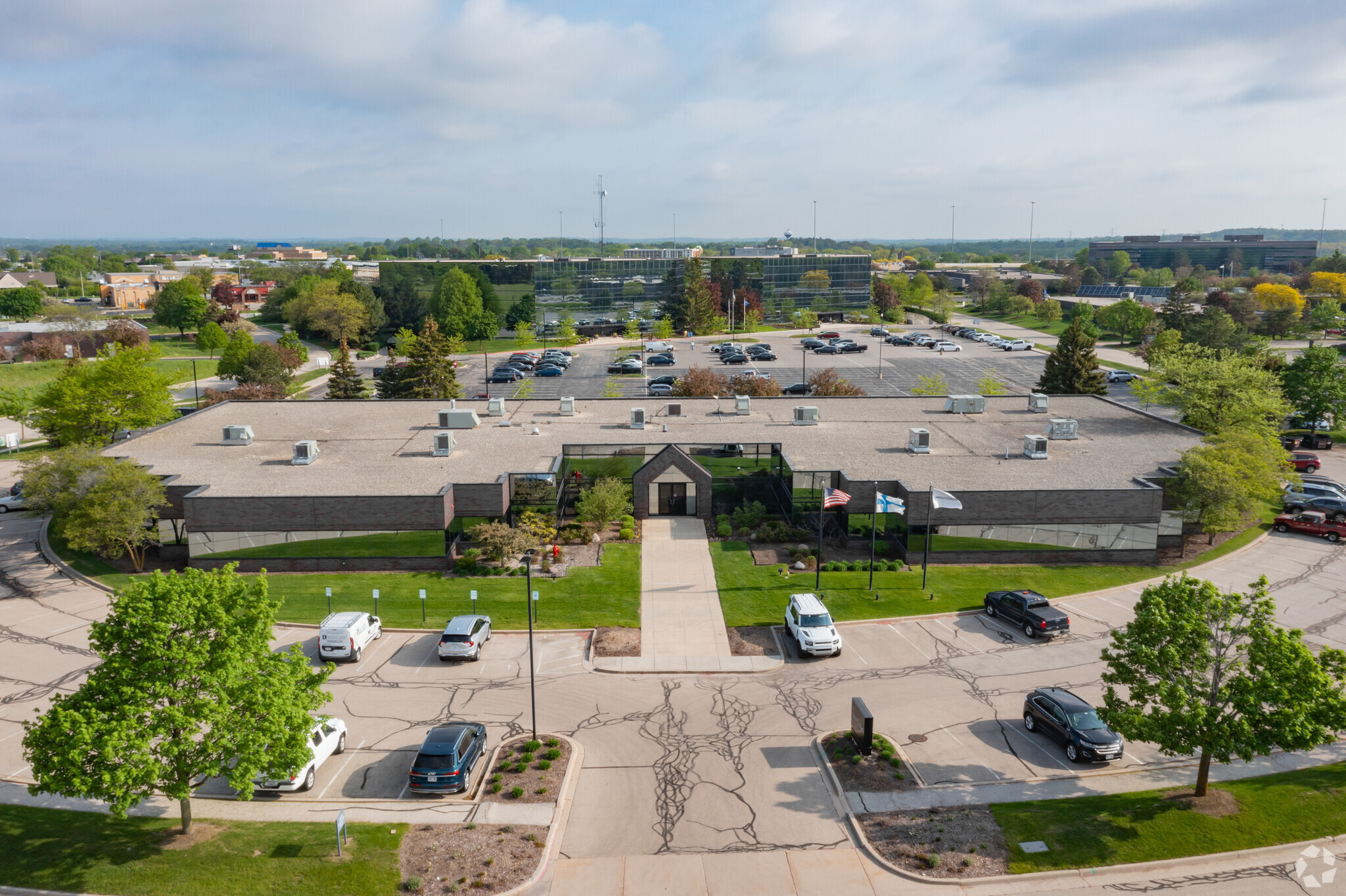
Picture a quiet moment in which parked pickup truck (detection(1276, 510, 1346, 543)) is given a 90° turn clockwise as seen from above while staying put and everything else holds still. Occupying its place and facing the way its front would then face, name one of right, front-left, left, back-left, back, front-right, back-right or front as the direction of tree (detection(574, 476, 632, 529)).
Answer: back-left

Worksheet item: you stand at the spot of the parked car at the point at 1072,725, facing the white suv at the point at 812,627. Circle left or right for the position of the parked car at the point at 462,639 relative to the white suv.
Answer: left

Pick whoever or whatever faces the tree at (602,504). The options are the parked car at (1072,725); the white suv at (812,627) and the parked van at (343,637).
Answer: the parked van at (343,637)

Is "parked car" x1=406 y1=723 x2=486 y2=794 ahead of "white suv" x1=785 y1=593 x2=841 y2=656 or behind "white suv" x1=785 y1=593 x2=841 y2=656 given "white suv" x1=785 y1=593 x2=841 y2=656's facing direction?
ahead

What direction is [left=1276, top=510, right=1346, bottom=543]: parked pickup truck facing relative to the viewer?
to the viewer's left

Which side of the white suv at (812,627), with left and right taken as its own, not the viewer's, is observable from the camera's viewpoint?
front

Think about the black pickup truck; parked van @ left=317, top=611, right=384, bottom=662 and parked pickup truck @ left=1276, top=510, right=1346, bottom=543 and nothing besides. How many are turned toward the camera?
0

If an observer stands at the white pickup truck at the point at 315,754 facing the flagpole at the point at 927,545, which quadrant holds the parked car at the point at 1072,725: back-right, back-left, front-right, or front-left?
front-right
